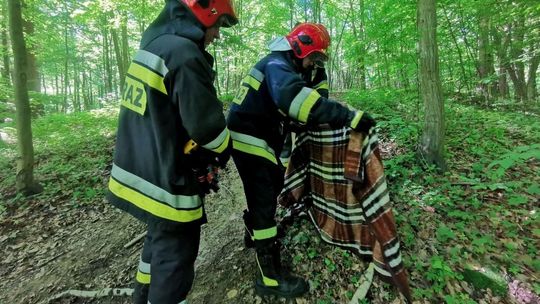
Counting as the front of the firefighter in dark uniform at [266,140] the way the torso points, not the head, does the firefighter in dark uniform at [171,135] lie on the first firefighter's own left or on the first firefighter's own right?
on the first firefighter's own right

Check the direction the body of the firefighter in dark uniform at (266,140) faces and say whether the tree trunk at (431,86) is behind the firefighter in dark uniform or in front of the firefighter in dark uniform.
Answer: in front

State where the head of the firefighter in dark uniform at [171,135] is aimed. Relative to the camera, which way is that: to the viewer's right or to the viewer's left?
to the viewer's right

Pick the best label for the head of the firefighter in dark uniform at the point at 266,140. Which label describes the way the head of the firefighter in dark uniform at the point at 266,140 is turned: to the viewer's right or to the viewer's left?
to the viewer's right

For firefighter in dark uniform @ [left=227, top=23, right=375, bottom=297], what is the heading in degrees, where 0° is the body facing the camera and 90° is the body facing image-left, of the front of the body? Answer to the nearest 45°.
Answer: approximately 270°

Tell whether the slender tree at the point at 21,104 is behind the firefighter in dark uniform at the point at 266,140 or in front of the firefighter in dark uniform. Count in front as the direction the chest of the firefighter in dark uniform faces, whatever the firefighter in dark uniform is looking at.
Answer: behind

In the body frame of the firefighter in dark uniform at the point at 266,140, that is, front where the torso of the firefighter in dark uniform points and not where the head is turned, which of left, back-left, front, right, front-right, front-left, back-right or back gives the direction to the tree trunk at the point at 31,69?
back-left

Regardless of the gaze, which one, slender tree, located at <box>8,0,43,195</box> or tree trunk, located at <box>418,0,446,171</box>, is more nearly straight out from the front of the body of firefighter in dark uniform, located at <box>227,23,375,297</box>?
the tree trunk

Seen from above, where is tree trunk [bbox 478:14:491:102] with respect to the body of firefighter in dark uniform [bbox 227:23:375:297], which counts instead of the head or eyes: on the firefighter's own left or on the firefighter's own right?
on the firefighter's own left
